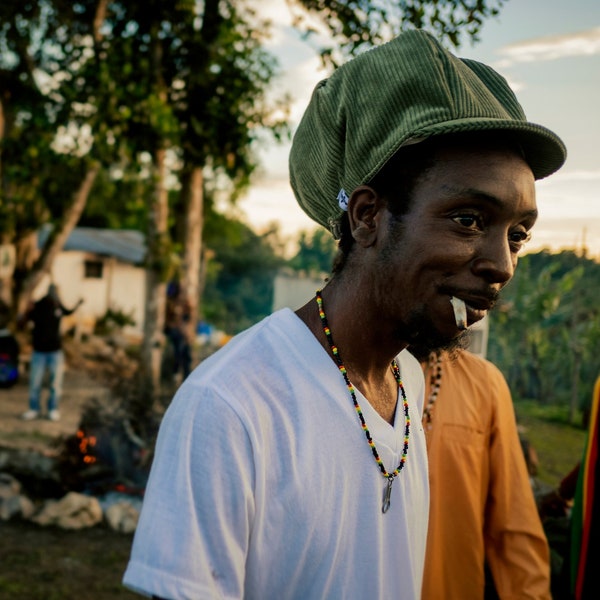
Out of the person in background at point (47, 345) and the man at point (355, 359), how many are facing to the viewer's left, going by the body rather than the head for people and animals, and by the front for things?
0

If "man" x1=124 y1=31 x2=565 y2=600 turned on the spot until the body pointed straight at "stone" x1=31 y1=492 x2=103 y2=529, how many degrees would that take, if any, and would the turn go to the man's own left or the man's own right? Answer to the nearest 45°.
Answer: approximately 180°

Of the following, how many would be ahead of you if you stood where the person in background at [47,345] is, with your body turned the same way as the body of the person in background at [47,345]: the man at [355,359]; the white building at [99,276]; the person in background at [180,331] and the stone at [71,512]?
2

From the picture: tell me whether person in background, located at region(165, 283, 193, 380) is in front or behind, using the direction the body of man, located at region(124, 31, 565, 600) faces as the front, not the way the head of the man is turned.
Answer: behind

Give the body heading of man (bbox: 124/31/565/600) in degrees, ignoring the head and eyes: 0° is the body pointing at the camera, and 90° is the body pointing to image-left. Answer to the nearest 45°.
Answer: approximately 315°
